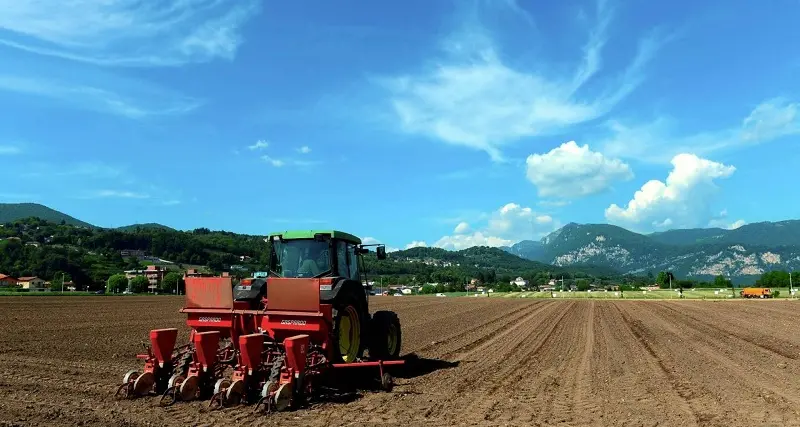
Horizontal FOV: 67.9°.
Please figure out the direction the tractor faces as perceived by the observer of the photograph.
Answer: facing away from the viewer and to the right of the viewer
